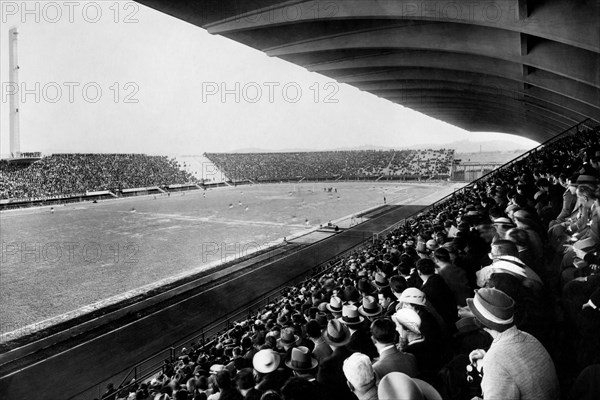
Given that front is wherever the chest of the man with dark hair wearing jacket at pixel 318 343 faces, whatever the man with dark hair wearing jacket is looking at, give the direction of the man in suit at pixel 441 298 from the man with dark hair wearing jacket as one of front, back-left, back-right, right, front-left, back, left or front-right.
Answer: back-right

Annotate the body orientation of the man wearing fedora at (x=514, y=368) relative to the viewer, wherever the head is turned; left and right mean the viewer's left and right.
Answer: facing away from the viewer and to the left of the viewer

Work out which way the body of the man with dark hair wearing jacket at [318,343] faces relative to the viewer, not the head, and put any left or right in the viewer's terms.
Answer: facing away from the viewer and to the left of the viewer

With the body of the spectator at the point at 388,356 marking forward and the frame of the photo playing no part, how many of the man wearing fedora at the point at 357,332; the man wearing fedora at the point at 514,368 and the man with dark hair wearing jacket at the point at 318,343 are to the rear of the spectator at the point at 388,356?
1

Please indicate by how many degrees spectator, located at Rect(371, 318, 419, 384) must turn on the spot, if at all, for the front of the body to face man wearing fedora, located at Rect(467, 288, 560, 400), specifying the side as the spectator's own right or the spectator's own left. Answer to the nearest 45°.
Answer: approximately 180°

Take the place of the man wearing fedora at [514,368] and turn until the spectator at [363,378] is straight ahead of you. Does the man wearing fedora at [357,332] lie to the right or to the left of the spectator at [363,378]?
right

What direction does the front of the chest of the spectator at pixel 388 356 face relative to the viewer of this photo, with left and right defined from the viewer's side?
facing away from the viewer and to the left of the viewer

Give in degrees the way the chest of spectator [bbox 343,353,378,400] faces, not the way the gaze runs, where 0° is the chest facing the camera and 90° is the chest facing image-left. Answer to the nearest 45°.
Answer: approximately 135°

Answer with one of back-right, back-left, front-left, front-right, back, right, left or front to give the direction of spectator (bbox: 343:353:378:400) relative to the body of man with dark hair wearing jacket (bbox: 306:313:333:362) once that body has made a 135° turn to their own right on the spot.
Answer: right

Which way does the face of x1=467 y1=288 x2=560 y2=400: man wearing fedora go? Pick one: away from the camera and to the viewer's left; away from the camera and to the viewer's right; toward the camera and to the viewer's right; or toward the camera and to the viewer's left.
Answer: away from the camera and to the viewer's left

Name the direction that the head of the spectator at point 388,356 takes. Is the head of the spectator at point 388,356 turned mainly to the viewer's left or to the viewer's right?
to the viewer's left
